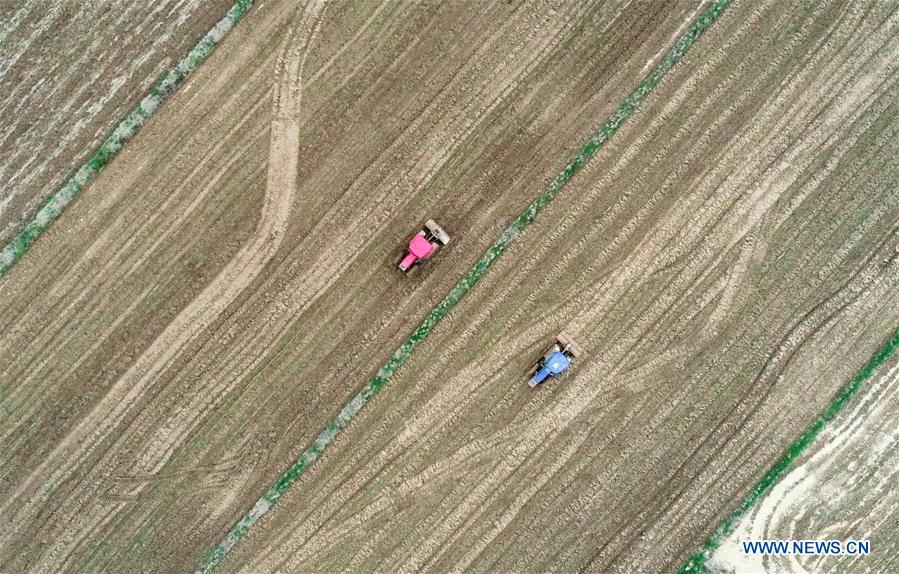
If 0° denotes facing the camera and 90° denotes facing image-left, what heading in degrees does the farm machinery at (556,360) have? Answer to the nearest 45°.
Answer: approximately 45°

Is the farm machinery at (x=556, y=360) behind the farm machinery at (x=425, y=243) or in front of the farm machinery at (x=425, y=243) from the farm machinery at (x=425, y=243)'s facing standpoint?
behind
